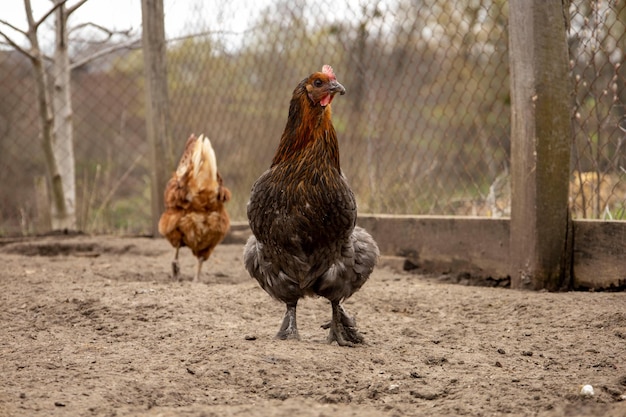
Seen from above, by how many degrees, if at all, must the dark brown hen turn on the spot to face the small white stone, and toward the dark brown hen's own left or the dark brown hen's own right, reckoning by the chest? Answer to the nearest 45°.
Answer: approximately 45° to the dark brown hen's own left

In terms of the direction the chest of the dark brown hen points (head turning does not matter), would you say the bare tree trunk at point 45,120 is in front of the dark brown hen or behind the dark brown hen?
behind

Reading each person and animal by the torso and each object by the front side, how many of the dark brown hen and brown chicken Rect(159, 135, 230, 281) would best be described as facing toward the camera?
1

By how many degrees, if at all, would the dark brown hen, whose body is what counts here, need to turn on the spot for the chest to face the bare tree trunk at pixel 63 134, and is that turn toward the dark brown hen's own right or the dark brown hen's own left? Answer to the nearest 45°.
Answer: approximately 135° to the dark brown hen's own right

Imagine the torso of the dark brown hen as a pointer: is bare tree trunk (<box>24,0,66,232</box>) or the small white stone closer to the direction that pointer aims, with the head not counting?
the small white stone

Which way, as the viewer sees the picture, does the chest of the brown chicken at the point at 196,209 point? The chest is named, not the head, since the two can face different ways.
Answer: away from the camera

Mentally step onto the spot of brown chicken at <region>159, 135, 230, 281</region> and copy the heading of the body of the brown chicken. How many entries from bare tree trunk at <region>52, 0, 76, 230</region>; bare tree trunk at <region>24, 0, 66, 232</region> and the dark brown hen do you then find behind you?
1

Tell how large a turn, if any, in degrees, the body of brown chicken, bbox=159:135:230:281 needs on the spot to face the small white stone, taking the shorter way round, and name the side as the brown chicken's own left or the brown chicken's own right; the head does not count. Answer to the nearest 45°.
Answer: approximately 180°

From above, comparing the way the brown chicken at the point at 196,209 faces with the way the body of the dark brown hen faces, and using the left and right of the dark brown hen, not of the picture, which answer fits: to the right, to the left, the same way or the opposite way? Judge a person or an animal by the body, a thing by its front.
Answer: the opposite way

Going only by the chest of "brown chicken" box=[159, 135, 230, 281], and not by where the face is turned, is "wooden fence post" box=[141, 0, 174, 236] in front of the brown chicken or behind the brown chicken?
in front
